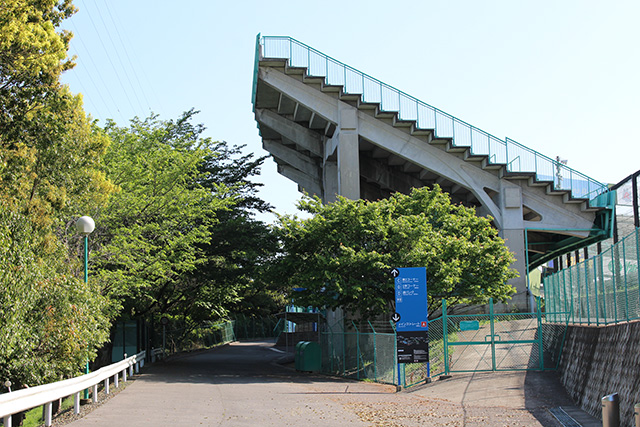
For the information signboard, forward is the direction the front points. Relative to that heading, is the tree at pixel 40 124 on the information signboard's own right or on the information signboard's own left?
on the information signboard's own right

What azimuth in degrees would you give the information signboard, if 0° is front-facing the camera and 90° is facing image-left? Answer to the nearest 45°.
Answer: approximately 0°

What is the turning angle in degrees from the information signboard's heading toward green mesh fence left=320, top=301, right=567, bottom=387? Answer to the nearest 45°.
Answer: approximately 135° to its left

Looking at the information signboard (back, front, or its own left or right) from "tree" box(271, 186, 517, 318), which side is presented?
back
